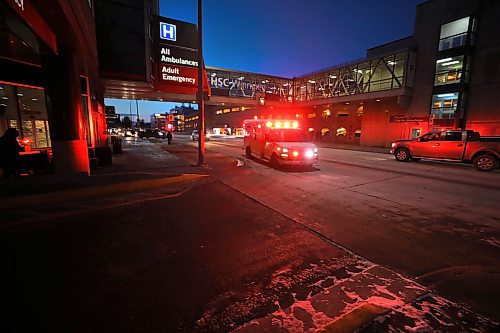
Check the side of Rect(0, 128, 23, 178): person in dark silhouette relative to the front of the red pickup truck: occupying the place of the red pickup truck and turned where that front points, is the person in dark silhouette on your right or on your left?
on your left

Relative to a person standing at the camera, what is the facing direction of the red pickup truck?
facing away from the viewer and to the left of the viewer

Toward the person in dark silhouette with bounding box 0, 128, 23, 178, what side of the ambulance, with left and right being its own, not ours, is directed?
right

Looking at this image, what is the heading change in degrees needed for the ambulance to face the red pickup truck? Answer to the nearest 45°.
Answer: approximately 45° to its left

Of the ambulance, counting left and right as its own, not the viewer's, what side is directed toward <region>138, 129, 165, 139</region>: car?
back
